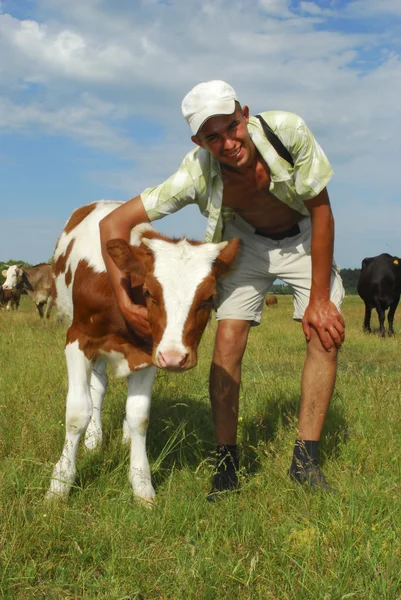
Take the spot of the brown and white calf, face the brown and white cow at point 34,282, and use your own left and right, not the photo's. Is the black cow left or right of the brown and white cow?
right

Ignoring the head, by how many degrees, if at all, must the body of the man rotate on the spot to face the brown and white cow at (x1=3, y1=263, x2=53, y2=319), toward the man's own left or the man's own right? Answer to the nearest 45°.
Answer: approximately 180°

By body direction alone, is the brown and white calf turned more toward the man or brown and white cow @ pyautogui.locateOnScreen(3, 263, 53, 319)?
the man

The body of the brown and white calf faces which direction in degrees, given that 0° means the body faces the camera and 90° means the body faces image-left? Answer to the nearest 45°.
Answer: approximately 0°

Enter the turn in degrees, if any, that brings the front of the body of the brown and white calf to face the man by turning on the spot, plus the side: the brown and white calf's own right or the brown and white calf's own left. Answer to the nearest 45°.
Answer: approximately 90° to the brown and white calf's own left

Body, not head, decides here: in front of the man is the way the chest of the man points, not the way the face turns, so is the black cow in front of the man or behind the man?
behind

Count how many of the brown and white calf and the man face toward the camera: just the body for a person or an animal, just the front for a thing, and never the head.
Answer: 2

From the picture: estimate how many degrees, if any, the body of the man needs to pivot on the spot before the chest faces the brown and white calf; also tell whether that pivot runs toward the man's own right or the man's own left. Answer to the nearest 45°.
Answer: approximately 90° to the man's own right
